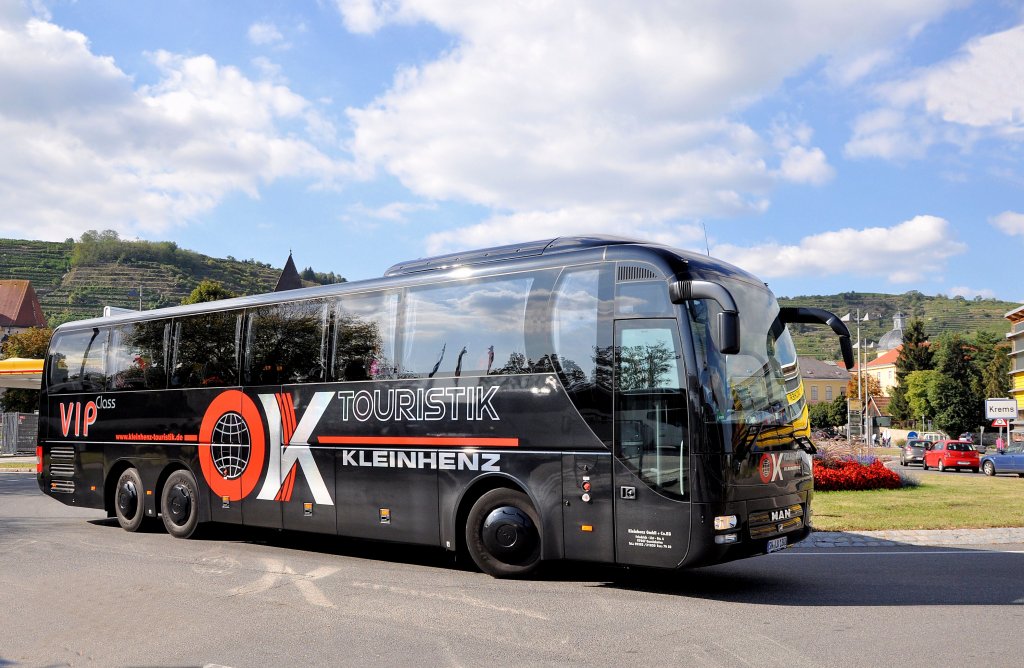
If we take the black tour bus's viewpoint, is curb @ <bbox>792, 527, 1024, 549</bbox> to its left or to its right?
on its left

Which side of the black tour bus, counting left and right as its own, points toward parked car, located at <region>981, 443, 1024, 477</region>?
left

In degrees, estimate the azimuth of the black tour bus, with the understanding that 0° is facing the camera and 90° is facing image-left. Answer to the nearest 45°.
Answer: approximately 315°

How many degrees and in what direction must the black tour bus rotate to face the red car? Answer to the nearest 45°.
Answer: approximately 90° to its left

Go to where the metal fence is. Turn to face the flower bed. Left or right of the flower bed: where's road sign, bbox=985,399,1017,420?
left

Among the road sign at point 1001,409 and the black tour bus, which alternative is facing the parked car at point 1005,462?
the road sign

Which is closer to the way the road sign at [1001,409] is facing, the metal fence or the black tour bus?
the black tour bus

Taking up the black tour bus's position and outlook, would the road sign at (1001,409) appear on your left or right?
on your left

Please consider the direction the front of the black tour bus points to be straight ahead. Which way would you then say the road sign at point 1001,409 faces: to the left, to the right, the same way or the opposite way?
to the right
